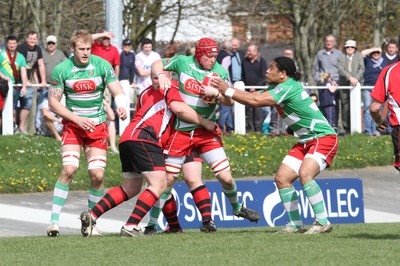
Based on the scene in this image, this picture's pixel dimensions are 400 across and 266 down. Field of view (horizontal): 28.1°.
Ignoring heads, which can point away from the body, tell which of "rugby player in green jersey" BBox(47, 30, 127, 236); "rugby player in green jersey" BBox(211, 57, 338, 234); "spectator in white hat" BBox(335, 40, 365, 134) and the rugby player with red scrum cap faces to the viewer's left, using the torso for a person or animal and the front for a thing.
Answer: "rugby player in green jersey" BBox(211, 57, 338, 234)

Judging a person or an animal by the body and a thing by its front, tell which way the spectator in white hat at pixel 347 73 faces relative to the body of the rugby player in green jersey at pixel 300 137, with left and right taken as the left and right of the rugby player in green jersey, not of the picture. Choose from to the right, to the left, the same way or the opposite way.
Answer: to the left

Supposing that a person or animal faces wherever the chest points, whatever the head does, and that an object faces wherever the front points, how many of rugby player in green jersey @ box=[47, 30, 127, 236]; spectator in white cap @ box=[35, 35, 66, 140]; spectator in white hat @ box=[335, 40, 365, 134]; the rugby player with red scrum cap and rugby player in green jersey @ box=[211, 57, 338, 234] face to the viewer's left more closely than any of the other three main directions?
1

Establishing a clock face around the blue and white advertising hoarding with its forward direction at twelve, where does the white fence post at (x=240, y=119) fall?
The white fence post is roughly at 6 o'clock from the blue and white advertising hoarding.

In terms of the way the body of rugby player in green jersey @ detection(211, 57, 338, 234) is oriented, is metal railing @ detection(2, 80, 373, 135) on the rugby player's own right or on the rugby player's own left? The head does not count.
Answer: on the rugby player's own right

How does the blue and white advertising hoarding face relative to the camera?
toward the camera

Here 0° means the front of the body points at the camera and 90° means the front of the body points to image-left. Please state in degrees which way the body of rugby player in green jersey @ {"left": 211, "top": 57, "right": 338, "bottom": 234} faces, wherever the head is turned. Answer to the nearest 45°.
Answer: approximately 90°

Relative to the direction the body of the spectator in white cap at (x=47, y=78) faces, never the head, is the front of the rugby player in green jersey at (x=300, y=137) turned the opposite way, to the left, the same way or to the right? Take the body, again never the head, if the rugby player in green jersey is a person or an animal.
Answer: to the right

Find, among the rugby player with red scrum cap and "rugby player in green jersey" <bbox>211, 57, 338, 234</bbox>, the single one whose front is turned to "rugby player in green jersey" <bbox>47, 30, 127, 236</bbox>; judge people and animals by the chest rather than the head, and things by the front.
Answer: "rugby player in green jersey" <bbox>211, 57, 338, 234</bbox>

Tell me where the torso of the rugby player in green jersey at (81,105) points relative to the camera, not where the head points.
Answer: toward the camera

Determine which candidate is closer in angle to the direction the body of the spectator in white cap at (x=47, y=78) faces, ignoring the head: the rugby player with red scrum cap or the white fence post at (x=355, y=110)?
the rugby player with red scrum cap

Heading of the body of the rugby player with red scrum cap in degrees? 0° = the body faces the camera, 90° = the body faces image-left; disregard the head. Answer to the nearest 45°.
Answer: approximately 315°

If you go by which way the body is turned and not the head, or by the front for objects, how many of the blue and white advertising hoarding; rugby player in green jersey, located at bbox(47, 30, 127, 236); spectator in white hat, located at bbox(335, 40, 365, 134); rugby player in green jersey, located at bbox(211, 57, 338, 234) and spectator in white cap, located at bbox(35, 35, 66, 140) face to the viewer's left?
1

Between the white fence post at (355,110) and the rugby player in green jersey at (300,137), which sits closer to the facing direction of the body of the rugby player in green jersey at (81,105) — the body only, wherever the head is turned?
the rugby player in green jersey

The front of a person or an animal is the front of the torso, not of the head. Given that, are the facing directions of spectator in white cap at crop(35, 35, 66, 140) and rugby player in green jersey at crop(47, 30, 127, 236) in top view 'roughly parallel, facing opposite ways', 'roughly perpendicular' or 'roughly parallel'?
roughly parallel

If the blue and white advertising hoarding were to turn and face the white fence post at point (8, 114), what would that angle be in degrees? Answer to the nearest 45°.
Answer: approximately 135° to its right
